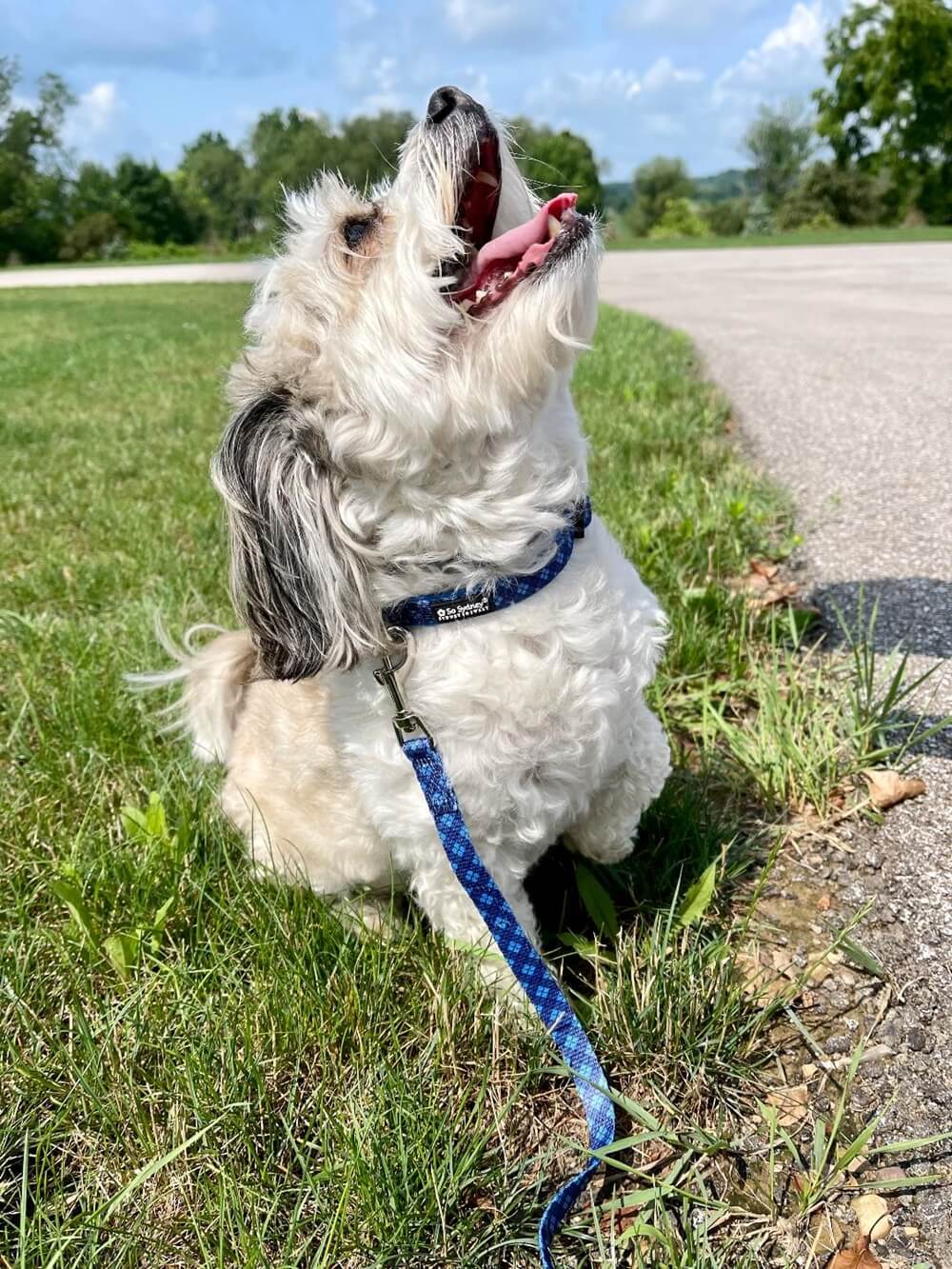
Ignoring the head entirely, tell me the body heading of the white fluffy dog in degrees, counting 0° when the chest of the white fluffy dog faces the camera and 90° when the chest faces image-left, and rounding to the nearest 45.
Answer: approximately 315°

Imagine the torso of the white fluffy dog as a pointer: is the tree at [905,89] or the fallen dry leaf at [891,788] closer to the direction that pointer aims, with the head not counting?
the fallen dry leaf

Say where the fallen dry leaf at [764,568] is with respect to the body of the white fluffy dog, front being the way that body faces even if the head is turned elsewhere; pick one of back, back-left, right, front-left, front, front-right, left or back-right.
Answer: left

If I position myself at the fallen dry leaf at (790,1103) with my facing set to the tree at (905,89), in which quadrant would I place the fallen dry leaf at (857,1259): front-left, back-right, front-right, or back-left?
back-right

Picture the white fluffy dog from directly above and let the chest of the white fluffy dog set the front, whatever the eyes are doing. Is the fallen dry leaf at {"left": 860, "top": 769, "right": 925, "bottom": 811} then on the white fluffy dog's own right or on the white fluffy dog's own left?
on the white fluffy dog's own left

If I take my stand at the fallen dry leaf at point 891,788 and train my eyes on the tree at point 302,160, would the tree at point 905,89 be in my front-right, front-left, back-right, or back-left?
front-right

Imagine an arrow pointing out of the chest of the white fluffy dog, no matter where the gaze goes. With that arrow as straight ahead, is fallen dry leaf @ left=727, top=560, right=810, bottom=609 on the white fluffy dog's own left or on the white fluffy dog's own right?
on the white fluffy dog's own left

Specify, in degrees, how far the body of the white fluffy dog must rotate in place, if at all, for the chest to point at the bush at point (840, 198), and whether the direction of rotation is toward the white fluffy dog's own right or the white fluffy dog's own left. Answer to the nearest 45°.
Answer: approximately 90° to the white fluffy dog's own left
